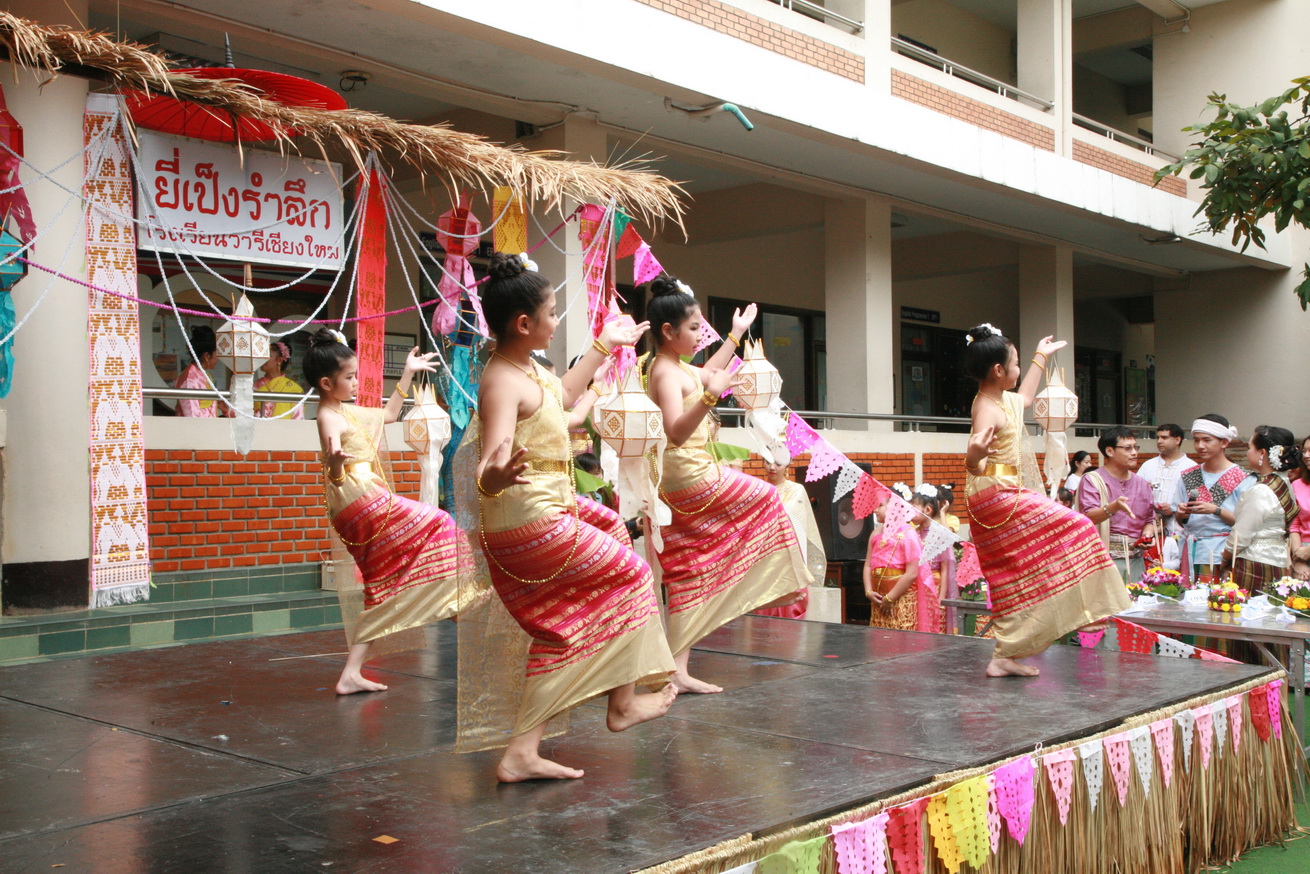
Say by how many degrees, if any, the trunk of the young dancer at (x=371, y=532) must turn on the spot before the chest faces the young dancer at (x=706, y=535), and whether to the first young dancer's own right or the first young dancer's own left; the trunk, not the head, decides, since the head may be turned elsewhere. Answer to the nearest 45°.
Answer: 0° — they already face them

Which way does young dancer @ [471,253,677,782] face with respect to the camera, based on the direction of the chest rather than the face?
to the viewer's right

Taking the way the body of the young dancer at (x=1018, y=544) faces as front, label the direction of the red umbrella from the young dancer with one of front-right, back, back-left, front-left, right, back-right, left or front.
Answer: back

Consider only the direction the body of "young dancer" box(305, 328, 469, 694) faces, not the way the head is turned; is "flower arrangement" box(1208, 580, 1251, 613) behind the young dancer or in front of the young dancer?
in front

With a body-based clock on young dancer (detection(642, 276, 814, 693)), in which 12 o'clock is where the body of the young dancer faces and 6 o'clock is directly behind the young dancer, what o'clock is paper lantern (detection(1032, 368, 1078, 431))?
The paper lantern is roughly at 11 o'clock from the young dancer.

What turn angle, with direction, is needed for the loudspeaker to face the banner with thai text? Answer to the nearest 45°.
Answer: approximately 90° to its right

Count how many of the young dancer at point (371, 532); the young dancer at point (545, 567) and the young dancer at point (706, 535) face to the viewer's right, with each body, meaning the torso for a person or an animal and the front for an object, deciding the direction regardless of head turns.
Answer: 3

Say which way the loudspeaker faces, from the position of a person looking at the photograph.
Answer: facing the viewer and to the right of the viewer

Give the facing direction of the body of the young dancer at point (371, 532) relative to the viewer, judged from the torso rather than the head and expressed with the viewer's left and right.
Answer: facing to the right of the viewer

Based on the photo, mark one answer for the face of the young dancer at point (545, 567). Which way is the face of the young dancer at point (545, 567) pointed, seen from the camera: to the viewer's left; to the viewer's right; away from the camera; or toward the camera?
to the viewer's right

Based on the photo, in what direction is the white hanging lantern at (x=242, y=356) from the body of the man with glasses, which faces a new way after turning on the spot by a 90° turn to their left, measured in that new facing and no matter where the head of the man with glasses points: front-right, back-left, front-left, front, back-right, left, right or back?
back

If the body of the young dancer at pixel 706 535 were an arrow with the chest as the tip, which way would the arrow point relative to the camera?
to the viewer's right
